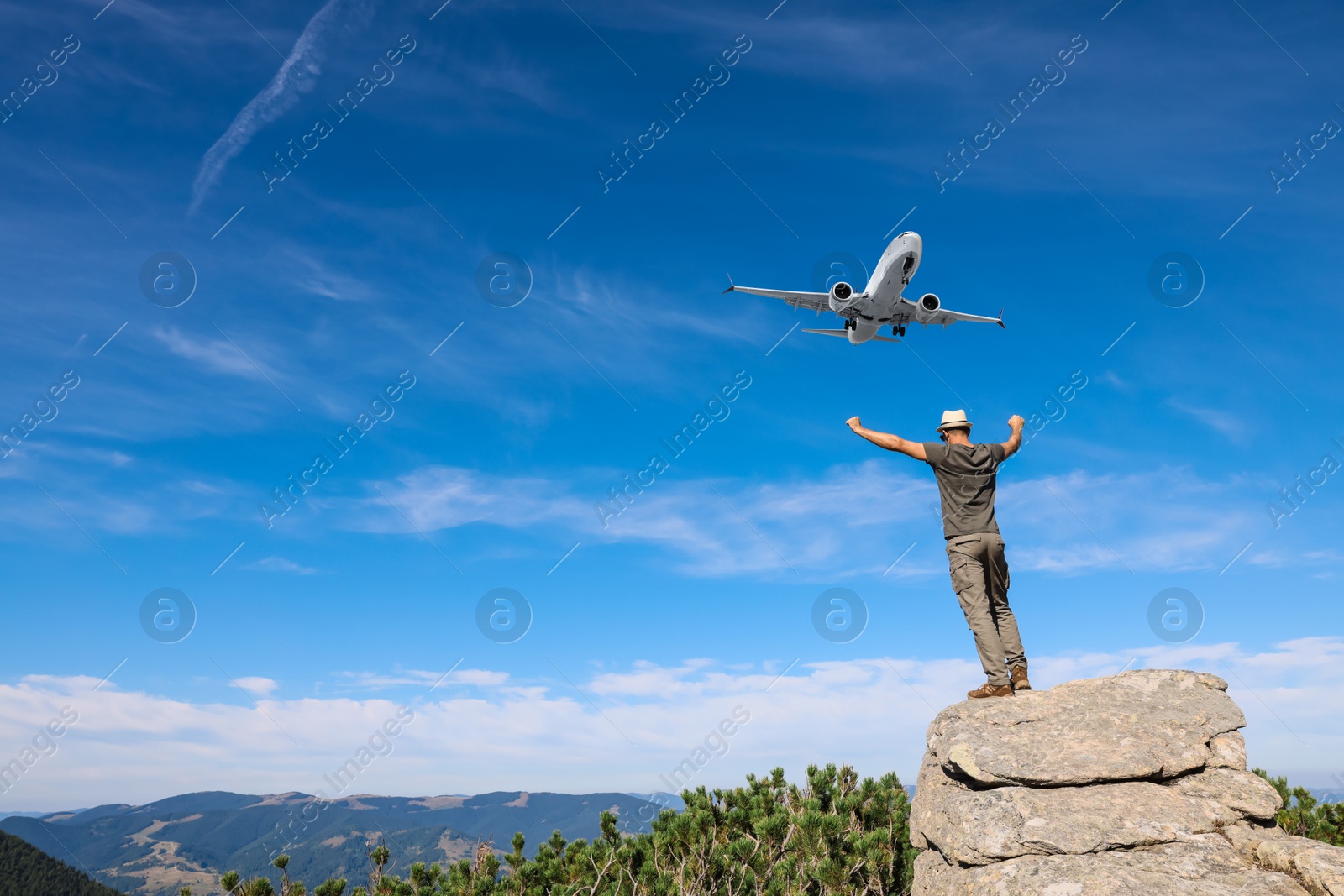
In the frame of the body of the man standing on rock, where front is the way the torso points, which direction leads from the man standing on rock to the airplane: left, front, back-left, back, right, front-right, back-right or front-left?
front-right

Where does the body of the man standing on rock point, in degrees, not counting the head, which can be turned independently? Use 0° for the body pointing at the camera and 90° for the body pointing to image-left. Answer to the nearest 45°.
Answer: approximately 135°
